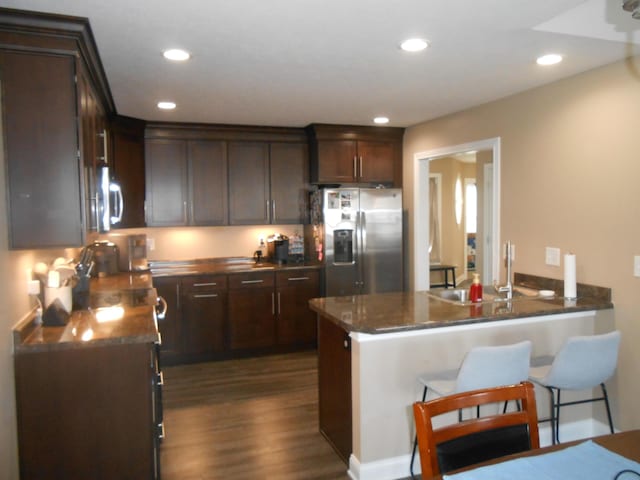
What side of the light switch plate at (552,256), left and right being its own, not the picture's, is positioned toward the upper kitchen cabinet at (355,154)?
right

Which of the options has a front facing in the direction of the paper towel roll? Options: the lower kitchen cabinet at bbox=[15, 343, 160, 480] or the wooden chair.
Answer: the lower kitchen cabinet

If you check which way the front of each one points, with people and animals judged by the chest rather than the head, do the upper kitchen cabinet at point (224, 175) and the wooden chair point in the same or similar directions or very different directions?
same or similar directions

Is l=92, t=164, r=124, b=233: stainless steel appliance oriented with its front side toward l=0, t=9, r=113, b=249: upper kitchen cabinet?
no

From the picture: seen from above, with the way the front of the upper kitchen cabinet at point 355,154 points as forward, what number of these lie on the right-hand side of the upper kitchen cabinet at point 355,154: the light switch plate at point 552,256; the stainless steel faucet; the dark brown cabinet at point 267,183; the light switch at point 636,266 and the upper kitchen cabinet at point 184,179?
2

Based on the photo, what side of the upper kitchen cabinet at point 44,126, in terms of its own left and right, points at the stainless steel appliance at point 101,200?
left

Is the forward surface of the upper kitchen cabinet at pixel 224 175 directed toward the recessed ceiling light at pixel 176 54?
yes

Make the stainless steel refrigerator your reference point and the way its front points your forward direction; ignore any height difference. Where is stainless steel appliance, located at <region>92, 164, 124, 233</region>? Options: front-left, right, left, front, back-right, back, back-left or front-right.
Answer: front-right

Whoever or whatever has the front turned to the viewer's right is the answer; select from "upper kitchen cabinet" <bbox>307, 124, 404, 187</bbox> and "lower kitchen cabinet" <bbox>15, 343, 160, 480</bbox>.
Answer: the lower kitchen cabinet

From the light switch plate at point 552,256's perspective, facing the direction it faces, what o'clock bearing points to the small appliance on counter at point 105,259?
The small appliance on counter is roughly at 1 o'clock from the light switch plate.

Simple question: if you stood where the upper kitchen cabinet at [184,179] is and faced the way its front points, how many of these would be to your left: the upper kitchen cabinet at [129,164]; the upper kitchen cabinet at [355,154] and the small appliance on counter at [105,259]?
1

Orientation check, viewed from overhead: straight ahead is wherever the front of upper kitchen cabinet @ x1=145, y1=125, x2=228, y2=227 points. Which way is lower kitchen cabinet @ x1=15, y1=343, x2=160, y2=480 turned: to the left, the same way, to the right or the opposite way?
to the left

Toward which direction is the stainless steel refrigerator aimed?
toward the camera

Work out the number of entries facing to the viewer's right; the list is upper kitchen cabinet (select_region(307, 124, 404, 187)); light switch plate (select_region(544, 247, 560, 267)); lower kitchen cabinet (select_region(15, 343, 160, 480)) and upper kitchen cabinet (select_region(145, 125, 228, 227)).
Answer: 1

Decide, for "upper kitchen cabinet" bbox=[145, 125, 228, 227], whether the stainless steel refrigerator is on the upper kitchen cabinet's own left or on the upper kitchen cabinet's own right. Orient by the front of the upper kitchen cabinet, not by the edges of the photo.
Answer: on the upper kitchen cabinet's own left

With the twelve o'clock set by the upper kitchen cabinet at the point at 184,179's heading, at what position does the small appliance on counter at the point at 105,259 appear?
The small appliance on counter is roughly at 2 o'clock from the upper kitchen cabinet.

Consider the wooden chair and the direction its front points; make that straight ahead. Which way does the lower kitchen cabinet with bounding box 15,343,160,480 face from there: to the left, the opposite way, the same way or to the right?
to the left

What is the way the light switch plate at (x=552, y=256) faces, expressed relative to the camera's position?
facing the viewer and to the left of the viewer

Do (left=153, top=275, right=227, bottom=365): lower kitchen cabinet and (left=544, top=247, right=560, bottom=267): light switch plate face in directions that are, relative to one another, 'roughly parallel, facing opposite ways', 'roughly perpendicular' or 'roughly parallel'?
roughly perpendicular

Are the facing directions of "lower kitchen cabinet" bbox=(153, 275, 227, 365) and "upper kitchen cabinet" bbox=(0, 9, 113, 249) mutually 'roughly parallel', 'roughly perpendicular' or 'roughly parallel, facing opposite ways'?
roughly perpendicular

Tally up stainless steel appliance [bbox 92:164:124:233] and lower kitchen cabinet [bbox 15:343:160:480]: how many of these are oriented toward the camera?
0

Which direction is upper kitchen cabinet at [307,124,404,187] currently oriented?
toward the camera
